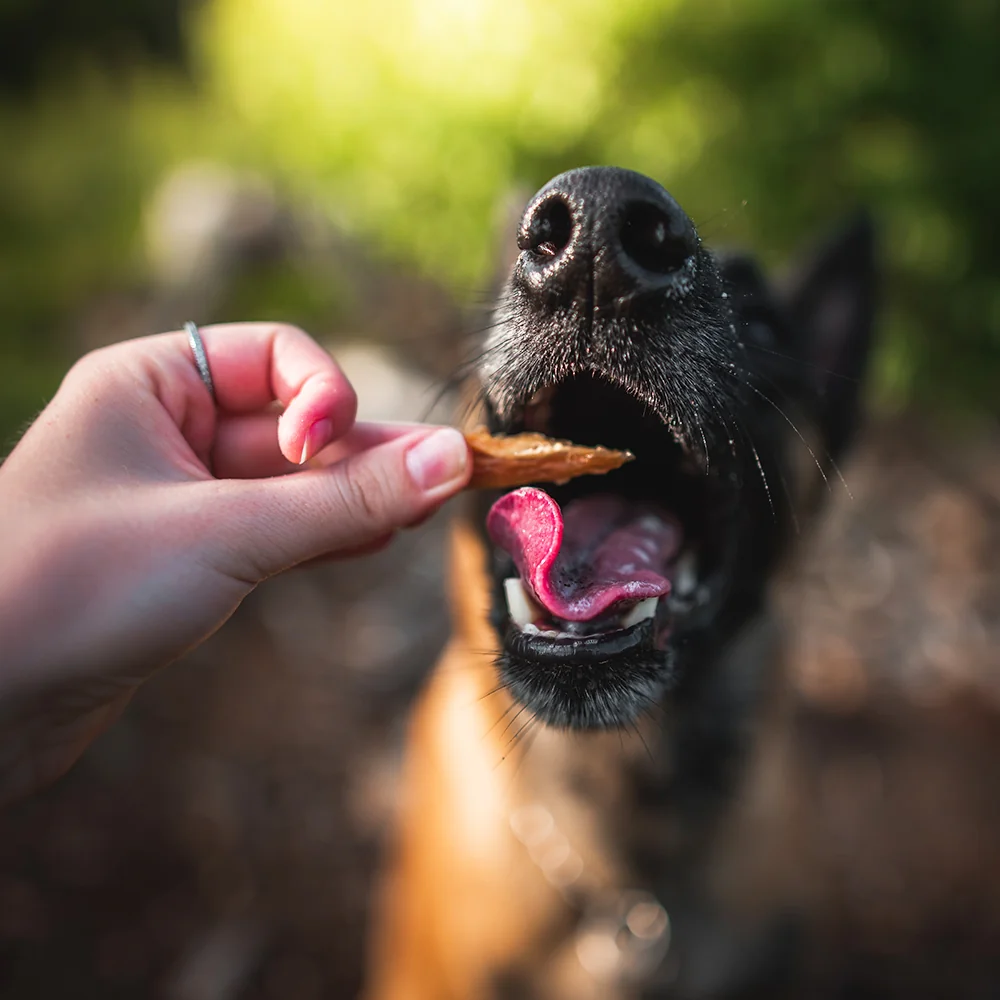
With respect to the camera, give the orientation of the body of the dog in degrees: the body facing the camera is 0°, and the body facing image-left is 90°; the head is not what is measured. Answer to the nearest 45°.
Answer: approximately 0°
